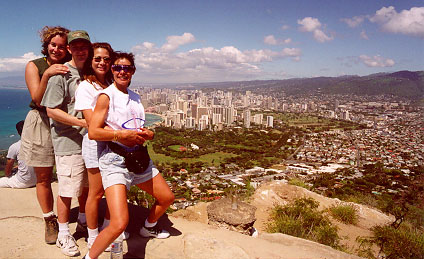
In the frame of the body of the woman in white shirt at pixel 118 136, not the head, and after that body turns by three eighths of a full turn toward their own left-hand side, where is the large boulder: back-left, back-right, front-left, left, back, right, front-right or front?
front-right

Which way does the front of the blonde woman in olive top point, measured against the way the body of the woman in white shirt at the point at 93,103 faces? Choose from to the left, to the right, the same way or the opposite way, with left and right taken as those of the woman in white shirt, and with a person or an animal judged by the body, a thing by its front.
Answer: the same way

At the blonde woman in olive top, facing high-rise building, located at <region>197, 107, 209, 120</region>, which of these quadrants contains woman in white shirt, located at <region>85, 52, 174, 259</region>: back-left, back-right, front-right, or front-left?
back-right

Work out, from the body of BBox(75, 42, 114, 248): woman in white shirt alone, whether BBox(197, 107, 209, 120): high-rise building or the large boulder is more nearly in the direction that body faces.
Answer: the large boulder

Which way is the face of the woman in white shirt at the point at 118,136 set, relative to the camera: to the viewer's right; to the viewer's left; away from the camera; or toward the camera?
toward the camera

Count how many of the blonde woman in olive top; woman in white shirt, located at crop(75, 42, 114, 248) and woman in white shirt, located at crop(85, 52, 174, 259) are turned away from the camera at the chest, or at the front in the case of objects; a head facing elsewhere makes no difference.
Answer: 0

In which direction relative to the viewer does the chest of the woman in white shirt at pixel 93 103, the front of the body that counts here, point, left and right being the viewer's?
facing the viewer and to the right of the viewer

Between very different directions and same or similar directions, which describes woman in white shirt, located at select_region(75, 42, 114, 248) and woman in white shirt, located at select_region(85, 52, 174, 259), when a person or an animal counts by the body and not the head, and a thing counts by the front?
same or similar directions

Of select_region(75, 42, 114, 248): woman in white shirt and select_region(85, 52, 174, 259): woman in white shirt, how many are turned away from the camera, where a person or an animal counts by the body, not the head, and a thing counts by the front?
0

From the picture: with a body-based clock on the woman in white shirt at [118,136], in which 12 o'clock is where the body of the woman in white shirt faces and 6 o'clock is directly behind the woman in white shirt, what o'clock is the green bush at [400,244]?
The green bush is roughly at 10 o'clock from the woman in white shirt.

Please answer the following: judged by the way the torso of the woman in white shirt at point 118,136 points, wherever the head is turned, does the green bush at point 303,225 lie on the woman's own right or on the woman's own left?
on the woman's own left

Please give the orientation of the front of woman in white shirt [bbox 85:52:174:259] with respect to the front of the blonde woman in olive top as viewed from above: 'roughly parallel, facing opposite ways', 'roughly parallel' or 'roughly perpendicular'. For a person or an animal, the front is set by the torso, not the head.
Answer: roughly parallel

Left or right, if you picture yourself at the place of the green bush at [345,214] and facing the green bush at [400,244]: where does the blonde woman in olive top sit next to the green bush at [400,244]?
right
